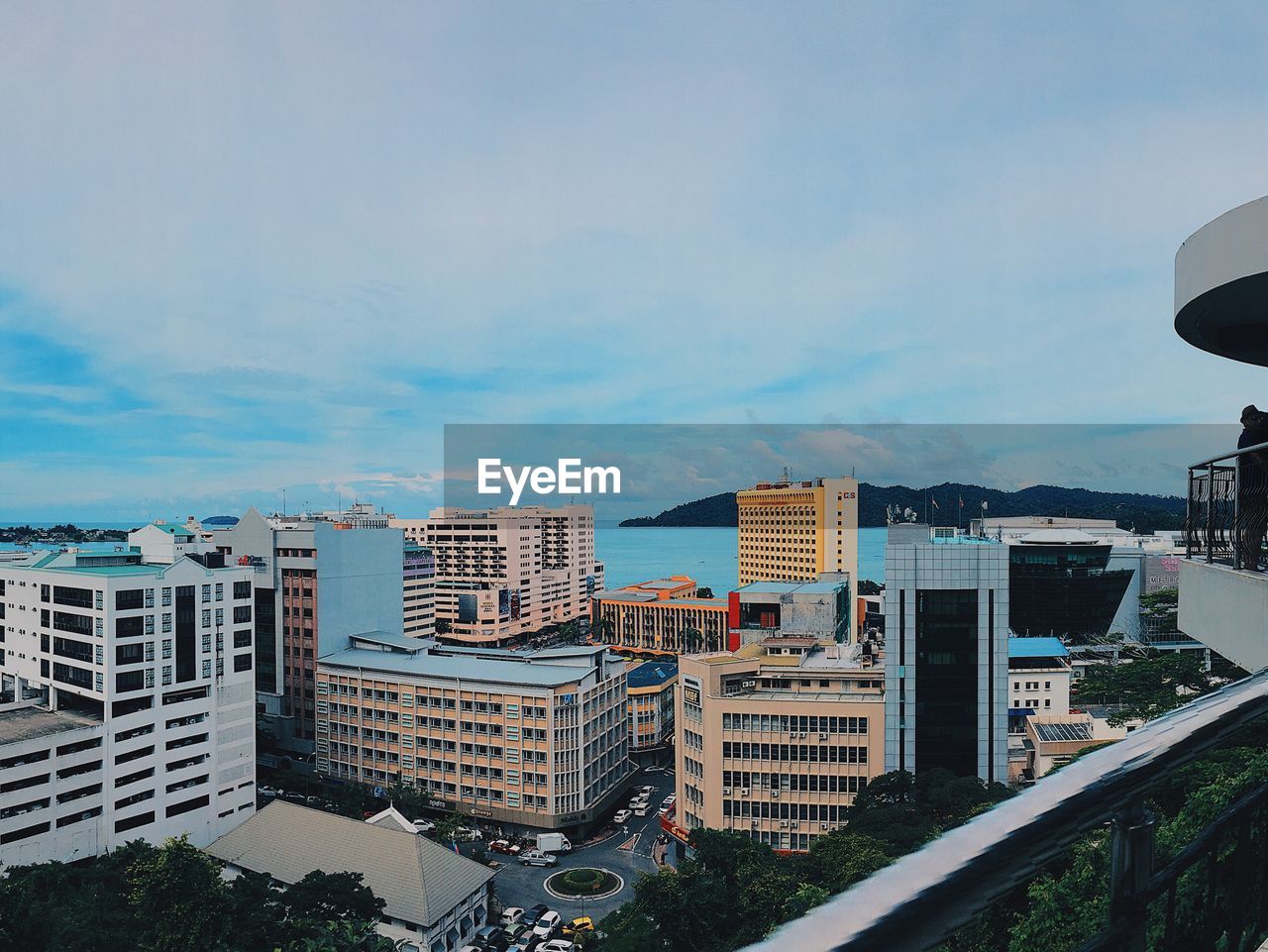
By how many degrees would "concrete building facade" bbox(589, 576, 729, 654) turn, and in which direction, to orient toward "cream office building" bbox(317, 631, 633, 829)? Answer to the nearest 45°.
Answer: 0° — it already faces it

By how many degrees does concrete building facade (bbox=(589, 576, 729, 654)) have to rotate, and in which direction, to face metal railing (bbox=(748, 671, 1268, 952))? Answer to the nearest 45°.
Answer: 0° — it already faces it

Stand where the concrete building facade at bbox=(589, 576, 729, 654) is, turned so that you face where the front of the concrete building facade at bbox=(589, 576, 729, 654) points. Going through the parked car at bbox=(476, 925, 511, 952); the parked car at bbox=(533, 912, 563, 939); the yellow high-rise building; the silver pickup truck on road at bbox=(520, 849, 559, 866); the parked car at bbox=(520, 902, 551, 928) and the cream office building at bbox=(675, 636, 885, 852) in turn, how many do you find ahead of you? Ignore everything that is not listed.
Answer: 5

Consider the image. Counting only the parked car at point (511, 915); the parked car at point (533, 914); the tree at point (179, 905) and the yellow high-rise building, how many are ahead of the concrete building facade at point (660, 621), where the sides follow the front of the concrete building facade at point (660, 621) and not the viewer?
3

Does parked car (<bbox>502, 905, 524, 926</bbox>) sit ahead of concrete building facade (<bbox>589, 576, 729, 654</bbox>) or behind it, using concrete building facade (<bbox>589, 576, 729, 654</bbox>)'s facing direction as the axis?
ahead

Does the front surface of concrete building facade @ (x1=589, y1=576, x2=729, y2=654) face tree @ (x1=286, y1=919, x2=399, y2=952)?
yes

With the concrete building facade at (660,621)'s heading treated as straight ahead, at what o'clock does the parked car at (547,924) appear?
The parked car is roughly at 12 o'clock from the concrete building facade.

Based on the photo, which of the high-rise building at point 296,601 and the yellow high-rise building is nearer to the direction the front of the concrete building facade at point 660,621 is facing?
the high-rise building

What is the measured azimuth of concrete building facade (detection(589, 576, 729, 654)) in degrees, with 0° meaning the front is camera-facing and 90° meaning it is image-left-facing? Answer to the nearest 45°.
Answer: approximately 0°

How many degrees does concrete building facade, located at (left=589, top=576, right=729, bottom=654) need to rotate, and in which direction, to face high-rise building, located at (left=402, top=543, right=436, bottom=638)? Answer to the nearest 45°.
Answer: approximately 90° to its right

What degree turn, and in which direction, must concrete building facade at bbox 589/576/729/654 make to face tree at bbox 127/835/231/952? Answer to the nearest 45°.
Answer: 0° — it already faces it

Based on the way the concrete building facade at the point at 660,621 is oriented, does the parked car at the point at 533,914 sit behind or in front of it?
in front

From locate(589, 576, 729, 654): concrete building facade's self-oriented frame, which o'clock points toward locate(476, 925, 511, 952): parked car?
The parked car is roughly at 12 o'clock from the concrete building facade.

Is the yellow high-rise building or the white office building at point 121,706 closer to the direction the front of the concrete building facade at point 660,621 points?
the white office building

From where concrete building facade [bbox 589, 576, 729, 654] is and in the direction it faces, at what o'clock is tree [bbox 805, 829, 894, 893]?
The tree is roughly at 12 o'clock from the concrete building facade.
